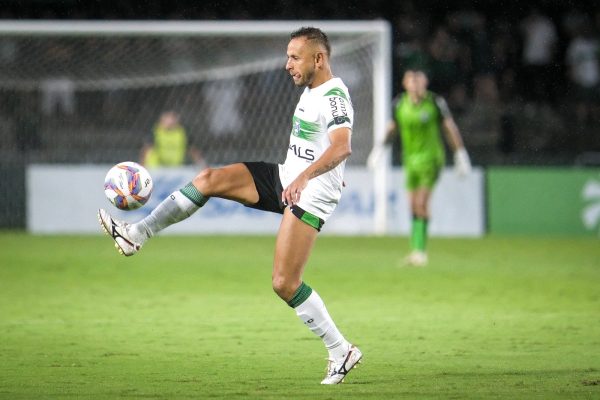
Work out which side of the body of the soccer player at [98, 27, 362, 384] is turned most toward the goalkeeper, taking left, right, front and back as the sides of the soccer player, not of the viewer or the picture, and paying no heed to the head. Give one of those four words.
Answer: right

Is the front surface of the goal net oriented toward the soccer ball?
yes

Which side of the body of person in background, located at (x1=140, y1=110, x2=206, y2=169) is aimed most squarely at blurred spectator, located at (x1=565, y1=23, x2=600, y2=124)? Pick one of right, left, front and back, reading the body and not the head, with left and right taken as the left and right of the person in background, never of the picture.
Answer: left

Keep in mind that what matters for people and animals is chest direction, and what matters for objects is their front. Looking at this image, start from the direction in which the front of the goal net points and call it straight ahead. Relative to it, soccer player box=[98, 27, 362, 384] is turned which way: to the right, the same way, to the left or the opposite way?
to the right

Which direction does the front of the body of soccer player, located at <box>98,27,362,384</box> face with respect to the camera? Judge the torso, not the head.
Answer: to the viewer's left

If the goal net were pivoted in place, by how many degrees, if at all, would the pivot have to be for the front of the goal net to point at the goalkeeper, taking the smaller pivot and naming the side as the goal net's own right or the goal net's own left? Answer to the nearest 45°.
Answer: approximately 45° to the goal net's own left

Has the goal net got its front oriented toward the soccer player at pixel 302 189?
yes

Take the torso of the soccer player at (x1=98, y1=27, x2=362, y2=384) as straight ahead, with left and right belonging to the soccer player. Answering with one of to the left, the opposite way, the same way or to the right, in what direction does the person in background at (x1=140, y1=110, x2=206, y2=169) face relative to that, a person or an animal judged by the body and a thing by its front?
to the left
